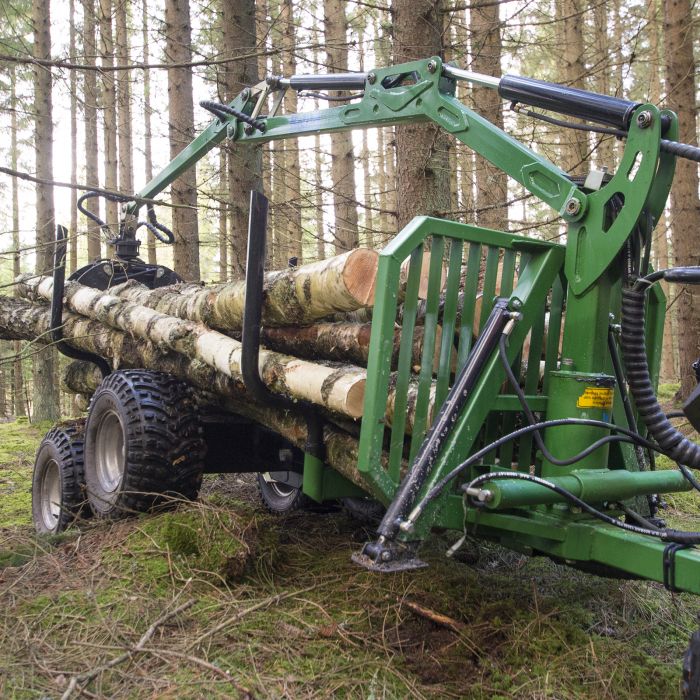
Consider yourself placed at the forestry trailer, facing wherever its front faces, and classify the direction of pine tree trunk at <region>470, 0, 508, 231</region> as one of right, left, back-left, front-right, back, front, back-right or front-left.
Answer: back-left

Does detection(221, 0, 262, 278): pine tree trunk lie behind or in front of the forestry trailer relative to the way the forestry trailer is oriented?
behind

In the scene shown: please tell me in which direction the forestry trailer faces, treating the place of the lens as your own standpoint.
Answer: facing the viewer and to the right of the viewer

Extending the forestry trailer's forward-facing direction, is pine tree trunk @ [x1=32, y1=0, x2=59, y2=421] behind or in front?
behind

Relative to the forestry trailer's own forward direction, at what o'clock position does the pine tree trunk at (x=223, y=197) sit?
The pine tree trunk is roughly at 7 o'clock from the forestry trailer.
